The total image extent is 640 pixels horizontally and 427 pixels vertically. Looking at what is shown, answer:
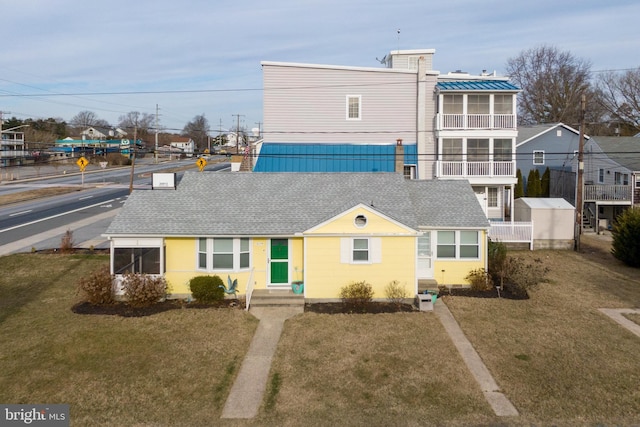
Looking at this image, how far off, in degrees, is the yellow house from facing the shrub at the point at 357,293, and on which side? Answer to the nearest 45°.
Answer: approximately 45° to its left

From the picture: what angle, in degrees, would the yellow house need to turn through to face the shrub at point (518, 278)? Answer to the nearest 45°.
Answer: approximately 90° to its left

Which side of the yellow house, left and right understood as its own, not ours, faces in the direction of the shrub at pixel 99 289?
right

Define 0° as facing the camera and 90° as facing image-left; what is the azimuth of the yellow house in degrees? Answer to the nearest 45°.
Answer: approximately 0°

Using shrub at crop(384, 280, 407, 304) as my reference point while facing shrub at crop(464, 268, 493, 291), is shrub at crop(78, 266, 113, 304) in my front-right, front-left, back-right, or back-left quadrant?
back-left

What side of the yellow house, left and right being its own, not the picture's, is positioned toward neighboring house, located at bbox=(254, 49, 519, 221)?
back

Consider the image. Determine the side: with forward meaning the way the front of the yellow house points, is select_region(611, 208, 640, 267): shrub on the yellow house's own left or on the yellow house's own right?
on the yellow house's own left
